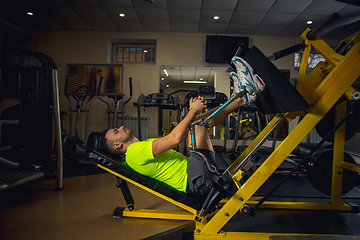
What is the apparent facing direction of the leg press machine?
to the viewer's right

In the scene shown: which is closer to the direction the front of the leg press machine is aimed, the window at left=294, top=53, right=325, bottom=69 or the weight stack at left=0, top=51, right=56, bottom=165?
the window

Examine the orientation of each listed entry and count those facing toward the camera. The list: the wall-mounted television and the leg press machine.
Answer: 1

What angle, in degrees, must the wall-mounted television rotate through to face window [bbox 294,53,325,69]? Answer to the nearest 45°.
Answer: approximately 135° to its left

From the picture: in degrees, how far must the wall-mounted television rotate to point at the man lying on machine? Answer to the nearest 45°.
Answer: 0° — it already faces them

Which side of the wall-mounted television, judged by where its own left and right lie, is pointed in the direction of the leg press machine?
front

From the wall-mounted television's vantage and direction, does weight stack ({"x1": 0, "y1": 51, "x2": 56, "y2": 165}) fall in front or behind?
in front

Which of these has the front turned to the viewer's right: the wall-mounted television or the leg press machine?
the leg press machine

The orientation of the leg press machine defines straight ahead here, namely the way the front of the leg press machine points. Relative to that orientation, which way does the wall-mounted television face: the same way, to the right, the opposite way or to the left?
to the right

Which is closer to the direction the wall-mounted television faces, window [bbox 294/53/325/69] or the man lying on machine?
the man lying on machine

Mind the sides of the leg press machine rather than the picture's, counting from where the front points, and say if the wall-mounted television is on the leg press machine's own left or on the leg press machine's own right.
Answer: on the leg press machine's own left

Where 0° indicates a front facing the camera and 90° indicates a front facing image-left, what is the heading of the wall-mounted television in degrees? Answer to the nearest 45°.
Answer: approximately 0°
